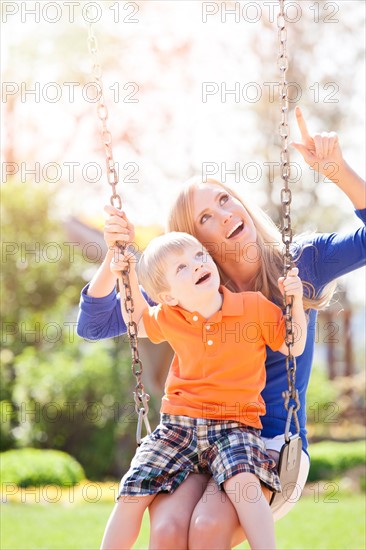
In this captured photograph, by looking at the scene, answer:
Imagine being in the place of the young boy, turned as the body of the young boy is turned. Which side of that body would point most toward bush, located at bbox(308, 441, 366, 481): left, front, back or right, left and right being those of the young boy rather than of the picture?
back

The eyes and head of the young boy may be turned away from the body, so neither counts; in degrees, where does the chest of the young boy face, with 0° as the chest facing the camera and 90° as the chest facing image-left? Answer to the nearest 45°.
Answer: approximately 0°

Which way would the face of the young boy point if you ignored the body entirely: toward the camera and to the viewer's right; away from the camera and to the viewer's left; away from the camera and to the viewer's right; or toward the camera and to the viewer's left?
toward the camera and to the viewer's right

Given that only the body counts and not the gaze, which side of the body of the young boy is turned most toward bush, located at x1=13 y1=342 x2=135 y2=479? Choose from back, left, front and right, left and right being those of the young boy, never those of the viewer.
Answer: back

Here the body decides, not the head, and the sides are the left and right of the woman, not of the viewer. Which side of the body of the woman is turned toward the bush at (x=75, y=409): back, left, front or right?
back

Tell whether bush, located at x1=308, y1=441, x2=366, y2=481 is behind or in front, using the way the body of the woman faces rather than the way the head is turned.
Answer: behind

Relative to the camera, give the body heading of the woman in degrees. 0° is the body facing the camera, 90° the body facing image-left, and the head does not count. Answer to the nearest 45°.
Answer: approximately 0°

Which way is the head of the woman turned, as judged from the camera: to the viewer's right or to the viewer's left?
to the viewer's right

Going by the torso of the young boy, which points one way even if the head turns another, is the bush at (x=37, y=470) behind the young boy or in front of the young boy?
behind
